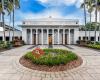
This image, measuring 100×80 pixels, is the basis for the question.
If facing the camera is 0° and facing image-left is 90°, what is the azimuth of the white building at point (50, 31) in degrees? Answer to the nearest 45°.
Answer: approximately 0°
